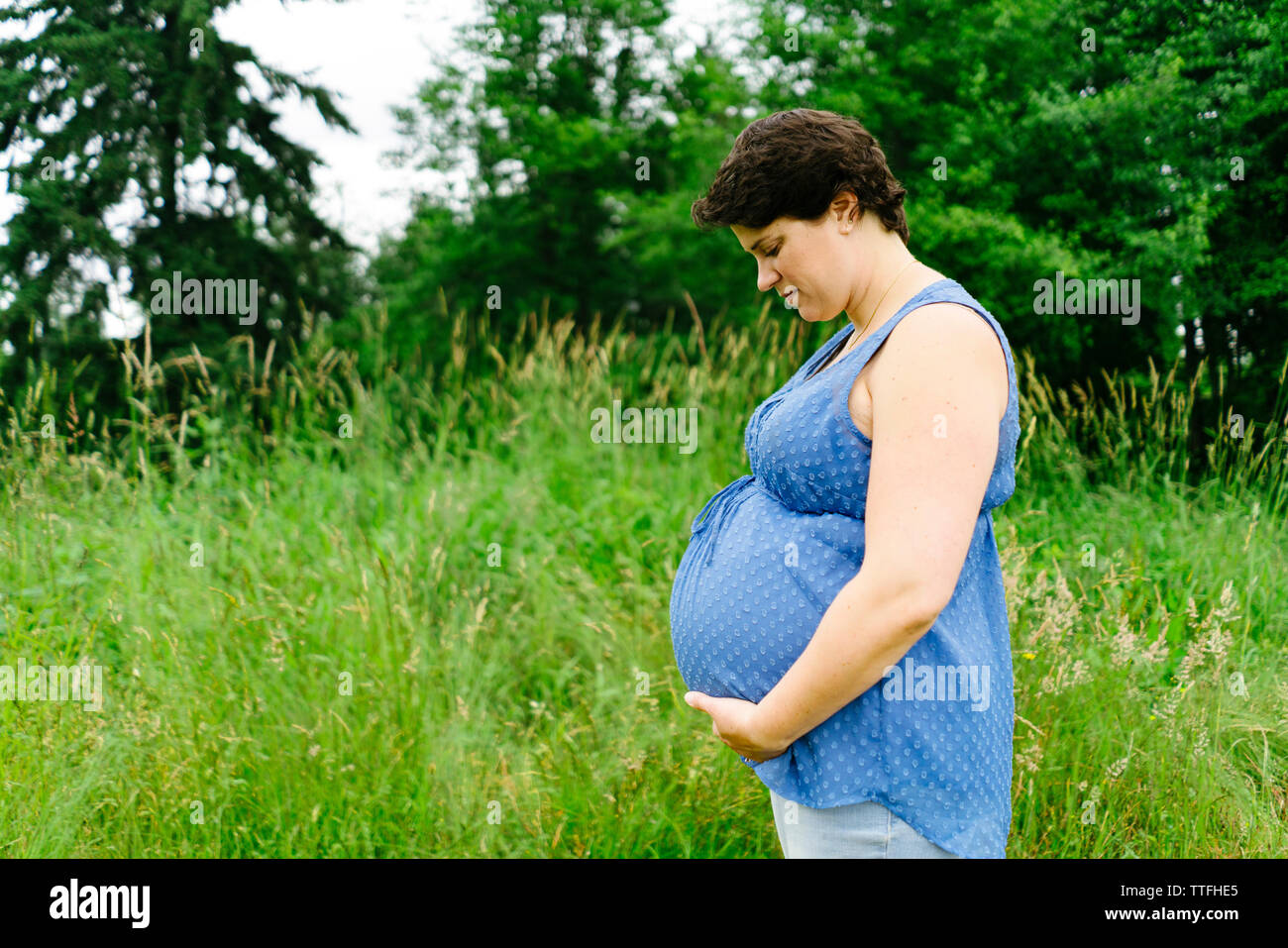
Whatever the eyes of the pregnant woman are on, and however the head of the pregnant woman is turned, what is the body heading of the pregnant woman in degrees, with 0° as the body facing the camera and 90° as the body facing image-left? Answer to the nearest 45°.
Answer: approximately 90°

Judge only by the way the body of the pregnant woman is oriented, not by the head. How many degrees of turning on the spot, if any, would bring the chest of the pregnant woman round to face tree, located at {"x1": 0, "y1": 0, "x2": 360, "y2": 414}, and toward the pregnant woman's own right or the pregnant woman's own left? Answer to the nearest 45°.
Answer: approximately 45° to the pregnant woman's own right
